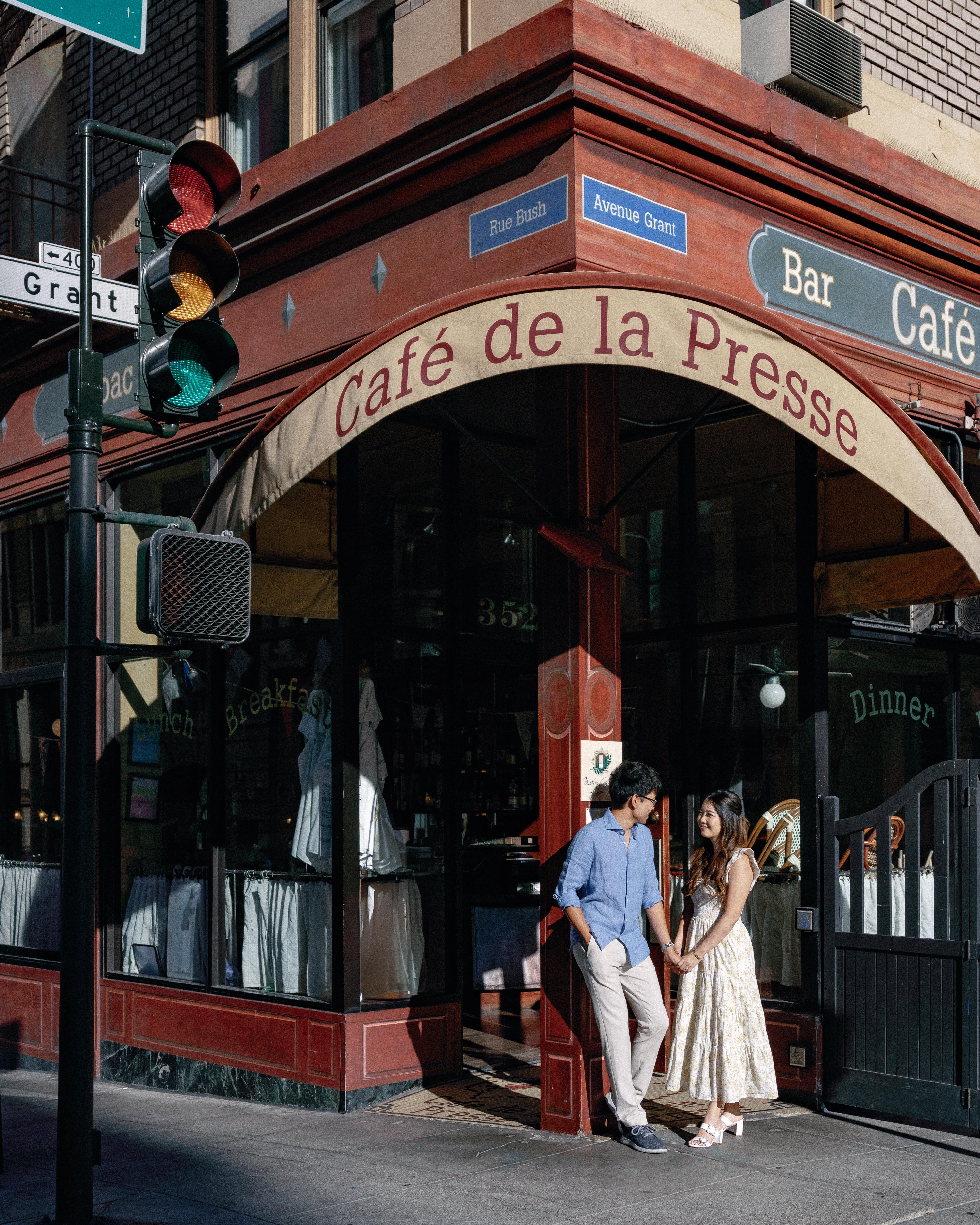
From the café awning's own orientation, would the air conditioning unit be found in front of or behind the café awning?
behind

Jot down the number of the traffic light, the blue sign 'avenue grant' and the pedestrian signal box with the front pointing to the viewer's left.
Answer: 0

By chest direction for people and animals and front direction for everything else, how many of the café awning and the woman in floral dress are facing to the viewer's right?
0

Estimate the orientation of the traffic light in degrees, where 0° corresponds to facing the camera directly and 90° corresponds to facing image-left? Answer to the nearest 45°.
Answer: approximately 315°

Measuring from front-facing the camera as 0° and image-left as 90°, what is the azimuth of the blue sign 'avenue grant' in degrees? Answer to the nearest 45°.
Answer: approximately 315°

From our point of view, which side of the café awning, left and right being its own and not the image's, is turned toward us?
front

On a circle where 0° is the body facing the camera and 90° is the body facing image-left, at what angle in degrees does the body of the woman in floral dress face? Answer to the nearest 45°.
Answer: approximately 45°

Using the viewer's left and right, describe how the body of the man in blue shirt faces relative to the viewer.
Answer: facing the viewer and to the right of the viewer

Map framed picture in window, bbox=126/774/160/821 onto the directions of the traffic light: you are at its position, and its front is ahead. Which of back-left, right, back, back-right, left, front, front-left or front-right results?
back-left

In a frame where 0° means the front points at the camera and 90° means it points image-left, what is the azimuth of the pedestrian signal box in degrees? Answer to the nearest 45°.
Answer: approximately 315°

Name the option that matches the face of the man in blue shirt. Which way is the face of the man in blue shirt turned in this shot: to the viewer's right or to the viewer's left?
to the viewer's right

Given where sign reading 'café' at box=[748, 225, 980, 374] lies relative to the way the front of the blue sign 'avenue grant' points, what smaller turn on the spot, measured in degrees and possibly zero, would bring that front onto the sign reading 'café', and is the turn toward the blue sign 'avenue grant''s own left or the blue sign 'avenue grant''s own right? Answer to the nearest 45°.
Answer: approximately 90° to the blue sign 'avenue grant''s own left
